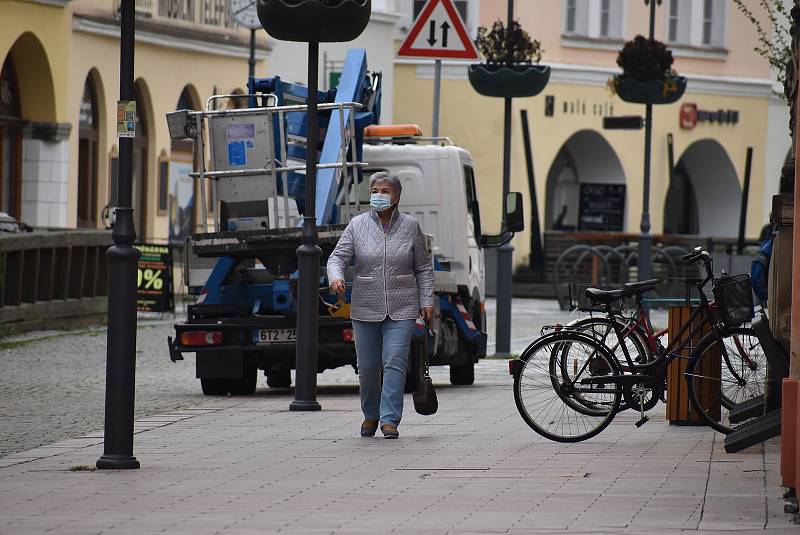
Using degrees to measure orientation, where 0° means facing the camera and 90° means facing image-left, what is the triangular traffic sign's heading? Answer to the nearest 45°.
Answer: approximately 0°

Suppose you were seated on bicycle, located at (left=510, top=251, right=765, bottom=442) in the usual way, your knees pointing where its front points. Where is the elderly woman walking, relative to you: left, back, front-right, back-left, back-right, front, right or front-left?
back

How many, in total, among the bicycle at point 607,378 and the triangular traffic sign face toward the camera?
1

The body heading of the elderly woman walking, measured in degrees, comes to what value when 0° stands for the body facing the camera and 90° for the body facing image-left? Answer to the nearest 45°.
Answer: approximately 0°

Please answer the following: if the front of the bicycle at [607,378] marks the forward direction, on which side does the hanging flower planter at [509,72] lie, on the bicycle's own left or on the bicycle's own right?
on the bicycle's own left

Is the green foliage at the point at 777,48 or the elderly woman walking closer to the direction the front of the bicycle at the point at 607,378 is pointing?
the green foliage

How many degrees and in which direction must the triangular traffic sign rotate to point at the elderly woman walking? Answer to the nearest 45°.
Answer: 0° — it already faces them

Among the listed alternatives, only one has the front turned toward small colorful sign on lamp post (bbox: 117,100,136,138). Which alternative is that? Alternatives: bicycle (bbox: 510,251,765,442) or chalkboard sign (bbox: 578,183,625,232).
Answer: the chalkboard sign

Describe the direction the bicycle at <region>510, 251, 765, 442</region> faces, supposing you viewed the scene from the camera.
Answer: facing to the right of the viewer

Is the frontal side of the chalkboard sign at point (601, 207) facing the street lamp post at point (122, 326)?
yes

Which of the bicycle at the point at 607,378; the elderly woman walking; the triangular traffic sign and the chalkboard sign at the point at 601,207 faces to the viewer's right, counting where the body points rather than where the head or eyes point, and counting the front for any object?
the bicycle
